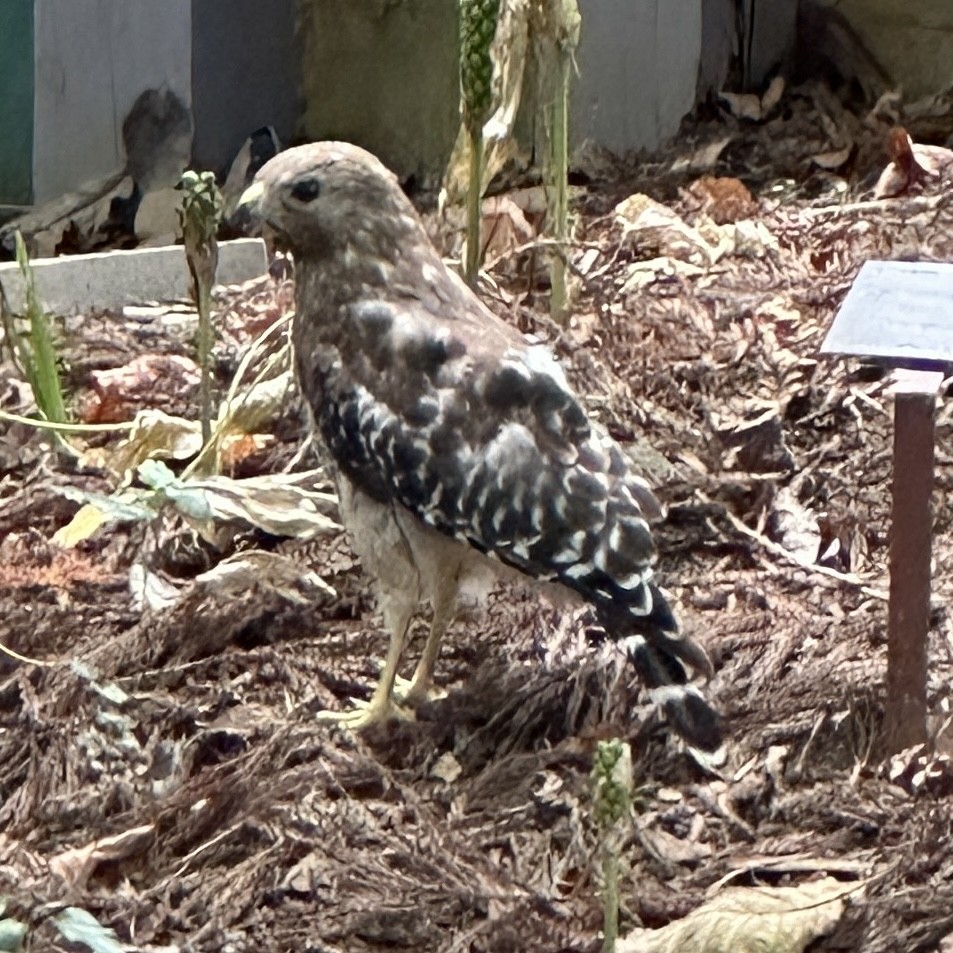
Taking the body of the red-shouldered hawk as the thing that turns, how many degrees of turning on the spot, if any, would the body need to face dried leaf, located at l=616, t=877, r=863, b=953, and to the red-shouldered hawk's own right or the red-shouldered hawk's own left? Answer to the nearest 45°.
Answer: approximately 135° to the red-shouldered hawk's own left

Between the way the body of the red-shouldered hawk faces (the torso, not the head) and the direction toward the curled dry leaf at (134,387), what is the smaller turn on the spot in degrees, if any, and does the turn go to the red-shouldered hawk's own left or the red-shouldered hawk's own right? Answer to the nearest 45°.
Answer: approximately 45° to the red-shouldered hawk's own right

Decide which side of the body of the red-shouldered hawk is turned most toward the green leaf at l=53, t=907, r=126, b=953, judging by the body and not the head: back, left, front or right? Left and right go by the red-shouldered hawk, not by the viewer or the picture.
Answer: left

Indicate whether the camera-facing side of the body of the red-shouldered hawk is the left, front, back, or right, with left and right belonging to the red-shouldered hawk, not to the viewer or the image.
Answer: left

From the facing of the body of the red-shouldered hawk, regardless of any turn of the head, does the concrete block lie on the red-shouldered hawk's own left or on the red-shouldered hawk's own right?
on the red-shouldered hawk's own right

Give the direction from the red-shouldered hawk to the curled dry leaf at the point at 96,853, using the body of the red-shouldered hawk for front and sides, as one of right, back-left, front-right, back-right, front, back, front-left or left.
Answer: front-left

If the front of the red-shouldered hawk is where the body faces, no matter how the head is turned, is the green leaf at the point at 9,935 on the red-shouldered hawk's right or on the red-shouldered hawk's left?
on the red-shouldered hawk's left

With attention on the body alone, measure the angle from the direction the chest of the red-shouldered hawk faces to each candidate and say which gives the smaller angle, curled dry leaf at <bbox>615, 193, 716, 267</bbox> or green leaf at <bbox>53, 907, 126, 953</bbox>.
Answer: the green leaf

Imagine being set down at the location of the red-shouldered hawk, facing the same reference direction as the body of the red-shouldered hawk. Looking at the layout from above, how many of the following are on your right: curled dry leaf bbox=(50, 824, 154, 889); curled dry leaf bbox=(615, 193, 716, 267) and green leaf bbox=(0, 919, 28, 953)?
1

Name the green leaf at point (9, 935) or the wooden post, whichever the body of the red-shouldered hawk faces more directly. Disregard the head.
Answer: the green leaf

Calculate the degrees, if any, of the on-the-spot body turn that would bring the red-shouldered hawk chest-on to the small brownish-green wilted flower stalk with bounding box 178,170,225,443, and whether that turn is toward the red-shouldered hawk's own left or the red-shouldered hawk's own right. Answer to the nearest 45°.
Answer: approximately 45° to the red-shouldered hawk's own right

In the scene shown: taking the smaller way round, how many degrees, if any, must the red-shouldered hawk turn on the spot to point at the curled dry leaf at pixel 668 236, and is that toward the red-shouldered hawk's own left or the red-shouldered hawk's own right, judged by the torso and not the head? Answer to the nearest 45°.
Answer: approximately 90° to the red-shouldered hawk's own right

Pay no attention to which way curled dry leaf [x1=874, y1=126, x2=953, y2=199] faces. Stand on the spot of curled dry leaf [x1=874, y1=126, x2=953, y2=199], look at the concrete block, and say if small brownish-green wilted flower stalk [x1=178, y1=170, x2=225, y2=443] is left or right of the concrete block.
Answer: left

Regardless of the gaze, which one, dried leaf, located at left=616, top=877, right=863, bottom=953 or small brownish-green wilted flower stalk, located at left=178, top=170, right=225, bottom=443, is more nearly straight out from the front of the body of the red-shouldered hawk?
the small brownish-green wilted flower stalk
